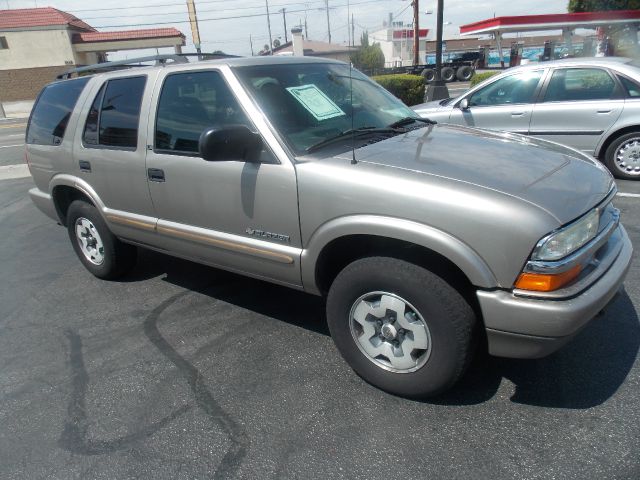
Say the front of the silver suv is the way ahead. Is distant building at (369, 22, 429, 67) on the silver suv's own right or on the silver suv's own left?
on the silver suv's own left

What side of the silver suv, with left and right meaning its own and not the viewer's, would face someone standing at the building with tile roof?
back

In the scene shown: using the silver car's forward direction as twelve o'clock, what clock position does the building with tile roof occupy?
The building with tile roof is roughly at 1 o'clock from the silver car.

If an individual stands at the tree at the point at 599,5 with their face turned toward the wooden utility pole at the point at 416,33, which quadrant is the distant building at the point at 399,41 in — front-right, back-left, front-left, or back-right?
front-right

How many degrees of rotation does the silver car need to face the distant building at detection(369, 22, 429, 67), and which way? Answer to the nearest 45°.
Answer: approximately 90° to its right

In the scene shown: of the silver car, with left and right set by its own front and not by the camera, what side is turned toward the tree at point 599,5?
right

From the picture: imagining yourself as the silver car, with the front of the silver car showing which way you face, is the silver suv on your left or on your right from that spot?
on your left

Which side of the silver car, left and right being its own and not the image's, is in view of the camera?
left

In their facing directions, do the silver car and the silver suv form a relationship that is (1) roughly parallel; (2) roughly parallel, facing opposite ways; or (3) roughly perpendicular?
roughly parallel, facing opposite ways

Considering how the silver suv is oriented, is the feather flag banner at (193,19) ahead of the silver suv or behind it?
behind

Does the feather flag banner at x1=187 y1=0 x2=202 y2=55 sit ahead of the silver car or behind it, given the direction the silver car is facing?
ahead

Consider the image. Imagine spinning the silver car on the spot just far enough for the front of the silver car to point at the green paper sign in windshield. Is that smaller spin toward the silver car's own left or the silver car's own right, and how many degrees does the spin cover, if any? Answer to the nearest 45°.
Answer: approximately 45° to the silver car's own left

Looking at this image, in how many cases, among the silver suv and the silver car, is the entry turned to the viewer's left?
1

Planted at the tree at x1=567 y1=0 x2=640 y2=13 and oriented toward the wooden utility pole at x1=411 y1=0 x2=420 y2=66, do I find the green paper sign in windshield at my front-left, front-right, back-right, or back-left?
front-left

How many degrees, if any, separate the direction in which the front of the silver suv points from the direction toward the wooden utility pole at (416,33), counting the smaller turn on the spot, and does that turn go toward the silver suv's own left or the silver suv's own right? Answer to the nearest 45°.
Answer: approximately 135° to the silver suv's own left

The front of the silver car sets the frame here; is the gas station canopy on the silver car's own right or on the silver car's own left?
on the silver car's own right

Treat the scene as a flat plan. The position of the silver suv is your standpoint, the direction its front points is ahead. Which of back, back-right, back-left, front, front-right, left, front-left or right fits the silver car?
left
